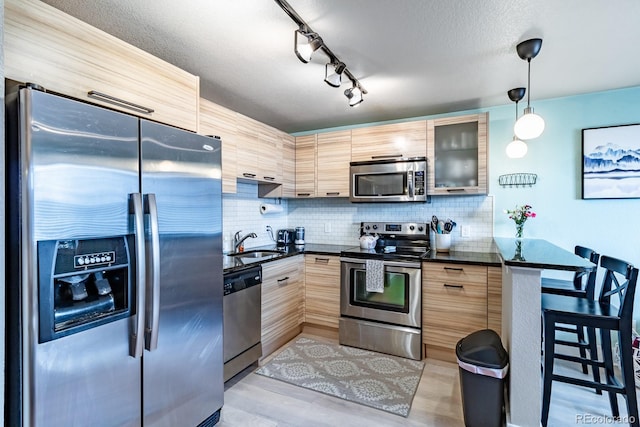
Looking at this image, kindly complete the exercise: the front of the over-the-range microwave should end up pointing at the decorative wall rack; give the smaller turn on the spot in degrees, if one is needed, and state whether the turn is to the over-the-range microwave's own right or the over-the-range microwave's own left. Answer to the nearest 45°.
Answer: approximately 90° to the over-the-range microwave's own left

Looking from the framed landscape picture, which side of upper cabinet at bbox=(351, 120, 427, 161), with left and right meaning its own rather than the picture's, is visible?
left

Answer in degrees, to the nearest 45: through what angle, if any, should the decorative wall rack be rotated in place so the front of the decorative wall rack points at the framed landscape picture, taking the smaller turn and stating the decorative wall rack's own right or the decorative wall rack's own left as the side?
approximately 90° to the decorative wall rack's own left

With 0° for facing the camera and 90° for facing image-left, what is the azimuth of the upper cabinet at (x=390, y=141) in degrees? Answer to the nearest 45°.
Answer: approximately 0°

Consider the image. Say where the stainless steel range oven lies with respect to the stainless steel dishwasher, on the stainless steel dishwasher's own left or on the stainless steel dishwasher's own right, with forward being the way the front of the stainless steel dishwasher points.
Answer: on the stainless steel dishwasher's own left

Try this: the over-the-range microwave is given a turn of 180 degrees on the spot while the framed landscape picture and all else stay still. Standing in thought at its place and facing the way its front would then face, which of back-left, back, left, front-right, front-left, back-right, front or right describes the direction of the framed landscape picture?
right

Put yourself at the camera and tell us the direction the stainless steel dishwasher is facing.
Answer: facing the viewer and to the right of the viewer
